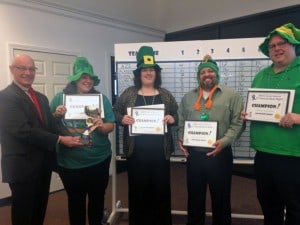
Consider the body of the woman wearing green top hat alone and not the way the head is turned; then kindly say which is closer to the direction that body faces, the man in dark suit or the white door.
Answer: the man in dark suit

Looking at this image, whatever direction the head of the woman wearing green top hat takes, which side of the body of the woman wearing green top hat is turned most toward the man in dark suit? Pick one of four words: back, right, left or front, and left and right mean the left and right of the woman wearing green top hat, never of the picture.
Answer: right

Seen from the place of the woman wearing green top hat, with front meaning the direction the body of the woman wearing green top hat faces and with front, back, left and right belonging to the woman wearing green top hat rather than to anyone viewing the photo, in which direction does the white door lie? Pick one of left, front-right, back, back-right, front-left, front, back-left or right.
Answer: back-right

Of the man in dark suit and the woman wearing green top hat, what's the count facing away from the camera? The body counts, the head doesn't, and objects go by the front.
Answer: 0

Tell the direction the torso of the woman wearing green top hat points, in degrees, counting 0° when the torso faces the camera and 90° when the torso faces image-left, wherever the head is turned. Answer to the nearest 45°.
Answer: approximately 0°

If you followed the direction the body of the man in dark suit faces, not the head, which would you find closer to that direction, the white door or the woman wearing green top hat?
the woman wearing green top hat

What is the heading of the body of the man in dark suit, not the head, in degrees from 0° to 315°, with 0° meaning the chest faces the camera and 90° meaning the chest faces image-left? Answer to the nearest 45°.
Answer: approximately 315°
